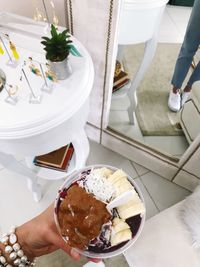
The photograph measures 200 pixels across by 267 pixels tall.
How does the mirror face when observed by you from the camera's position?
facing the viewer and to the left of the viewer
